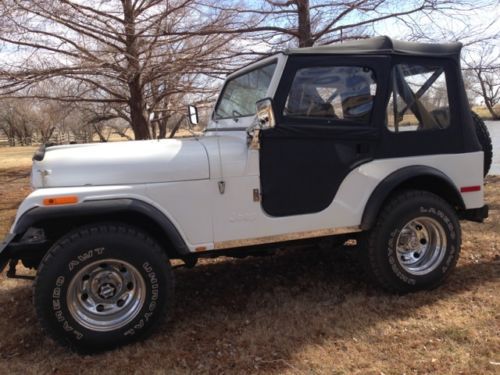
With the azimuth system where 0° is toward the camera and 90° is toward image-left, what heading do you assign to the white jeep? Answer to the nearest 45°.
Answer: approximately 90°
